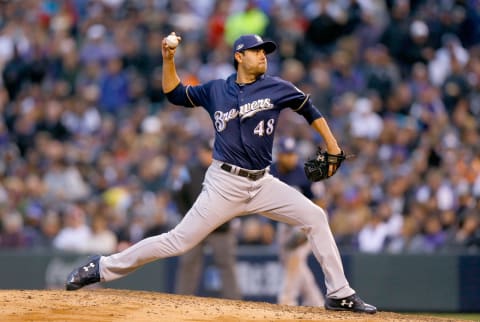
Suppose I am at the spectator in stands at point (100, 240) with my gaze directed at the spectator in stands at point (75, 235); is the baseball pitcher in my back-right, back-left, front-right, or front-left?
back-left

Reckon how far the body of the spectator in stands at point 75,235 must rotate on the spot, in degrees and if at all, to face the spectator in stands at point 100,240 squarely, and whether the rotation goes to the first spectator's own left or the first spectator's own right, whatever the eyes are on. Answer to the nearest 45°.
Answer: approximately 45° to the first spectator's own left

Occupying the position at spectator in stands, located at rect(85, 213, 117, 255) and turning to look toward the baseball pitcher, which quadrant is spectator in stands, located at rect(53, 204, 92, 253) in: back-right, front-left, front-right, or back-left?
back-right

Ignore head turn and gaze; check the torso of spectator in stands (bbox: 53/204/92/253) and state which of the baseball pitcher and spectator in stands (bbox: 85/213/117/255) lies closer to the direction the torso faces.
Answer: the baseball pitcher

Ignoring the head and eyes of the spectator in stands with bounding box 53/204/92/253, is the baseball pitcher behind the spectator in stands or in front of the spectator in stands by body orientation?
in front

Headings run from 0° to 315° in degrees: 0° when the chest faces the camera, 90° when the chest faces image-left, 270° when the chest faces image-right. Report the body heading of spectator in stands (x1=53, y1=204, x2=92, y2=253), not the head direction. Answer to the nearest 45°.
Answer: approximately 0°
